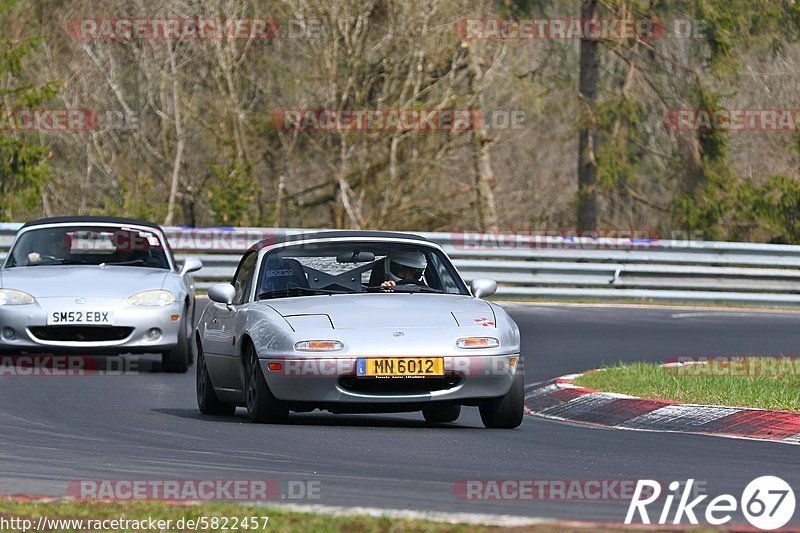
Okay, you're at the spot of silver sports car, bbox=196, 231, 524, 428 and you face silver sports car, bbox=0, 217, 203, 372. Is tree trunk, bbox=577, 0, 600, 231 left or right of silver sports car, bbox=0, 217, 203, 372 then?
right

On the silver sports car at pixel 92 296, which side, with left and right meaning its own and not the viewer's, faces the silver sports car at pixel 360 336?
front

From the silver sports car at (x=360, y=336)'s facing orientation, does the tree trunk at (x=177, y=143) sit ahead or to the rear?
to the rear

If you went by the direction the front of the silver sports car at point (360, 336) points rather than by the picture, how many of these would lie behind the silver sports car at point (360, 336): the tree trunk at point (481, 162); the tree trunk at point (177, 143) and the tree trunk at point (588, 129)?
3

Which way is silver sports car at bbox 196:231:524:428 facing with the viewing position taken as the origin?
facing the viewer

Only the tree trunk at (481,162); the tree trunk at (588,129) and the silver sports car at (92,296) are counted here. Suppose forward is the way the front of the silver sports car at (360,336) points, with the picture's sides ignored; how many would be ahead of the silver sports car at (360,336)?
0

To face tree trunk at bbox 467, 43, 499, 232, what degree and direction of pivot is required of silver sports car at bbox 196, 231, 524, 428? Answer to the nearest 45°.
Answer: approximately 180°

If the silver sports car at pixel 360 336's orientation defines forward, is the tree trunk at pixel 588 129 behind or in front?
behind

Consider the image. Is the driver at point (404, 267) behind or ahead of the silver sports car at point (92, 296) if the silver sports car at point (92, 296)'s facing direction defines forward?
ahead

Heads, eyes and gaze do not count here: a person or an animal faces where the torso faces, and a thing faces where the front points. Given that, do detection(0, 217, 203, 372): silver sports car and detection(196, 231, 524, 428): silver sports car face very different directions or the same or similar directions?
same or similar directions

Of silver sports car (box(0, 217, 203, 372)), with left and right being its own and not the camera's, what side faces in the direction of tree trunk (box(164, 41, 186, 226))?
back

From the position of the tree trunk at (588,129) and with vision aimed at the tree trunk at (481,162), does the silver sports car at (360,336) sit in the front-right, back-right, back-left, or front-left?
front-left

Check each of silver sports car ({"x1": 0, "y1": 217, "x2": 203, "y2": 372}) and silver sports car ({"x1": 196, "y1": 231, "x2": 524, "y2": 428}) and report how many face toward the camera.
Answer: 2

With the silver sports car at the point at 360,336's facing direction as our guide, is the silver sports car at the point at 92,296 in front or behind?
behind
